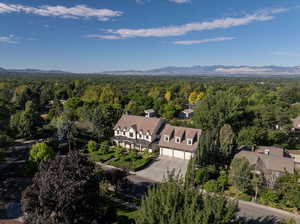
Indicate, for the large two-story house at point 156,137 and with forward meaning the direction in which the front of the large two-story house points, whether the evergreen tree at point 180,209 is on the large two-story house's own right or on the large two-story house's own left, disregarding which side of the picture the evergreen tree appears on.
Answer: on the large two-story house's own left

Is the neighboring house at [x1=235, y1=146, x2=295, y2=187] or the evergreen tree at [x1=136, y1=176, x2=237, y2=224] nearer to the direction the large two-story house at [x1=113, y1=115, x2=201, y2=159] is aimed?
the evergreen tree

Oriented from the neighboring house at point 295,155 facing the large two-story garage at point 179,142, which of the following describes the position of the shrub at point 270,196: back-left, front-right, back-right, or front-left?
front-left

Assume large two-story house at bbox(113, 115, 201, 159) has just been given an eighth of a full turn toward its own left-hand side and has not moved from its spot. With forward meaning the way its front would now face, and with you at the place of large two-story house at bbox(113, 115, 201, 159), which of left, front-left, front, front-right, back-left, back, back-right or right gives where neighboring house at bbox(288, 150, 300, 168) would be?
left

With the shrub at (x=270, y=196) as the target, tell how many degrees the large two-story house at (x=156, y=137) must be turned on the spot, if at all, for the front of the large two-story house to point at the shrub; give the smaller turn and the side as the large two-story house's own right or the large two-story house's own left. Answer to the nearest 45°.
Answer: approximately 90° to the large two-story house's own left

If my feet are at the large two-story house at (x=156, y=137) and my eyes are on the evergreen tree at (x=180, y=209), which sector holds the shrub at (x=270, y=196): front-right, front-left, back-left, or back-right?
front-left

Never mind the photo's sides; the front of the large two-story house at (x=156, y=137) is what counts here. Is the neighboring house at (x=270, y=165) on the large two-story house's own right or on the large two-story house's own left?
on the large two-story house's own left

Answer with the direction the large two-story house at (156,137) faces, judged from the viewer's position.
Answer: facing the viewer and to the left of the viewer
